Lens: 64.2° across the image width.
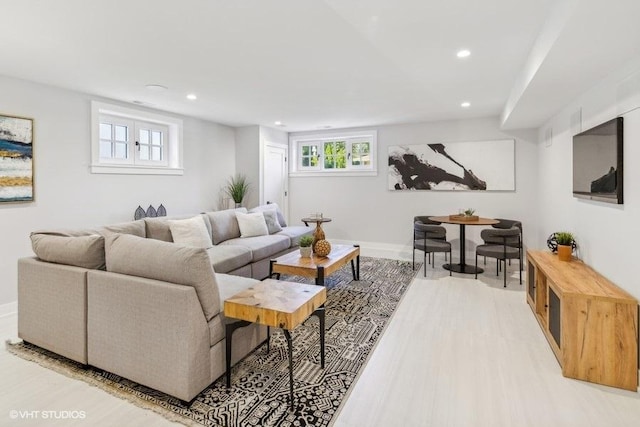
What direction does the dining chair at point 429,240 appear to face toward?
to the viewer's right

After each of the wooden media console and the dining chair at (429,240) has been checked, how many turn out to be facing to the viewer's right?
1

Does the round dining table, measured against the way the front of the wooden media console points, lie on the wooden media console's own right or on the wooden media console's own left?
on the wooden media console's own right

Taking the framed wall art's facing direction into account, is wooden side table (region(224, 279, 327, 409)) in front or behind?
in front

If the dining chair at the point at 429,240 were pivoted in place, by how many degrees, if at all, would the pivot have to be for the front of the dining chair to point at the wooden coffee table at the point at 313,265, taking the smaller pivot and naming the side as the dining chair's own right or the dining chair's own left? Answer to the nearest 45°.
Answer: approximately 135° to the dining chair's own right

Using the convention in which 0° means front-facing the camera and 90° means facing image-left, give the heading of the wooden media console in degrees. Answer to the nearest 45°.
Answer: approximately 90°

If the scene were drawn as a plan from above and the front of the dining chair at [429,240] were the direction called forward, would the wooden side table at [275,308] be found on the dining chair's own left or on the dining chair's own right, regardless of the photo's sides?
on the dining chair's own right

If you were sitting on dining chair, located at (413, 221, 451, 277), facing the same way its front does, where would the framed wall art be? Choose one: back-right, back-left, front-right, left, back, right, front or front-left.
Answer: back-right

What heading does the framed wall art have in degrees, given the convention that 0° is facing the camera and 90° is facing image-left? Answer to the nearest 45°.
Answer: approximately 315°
